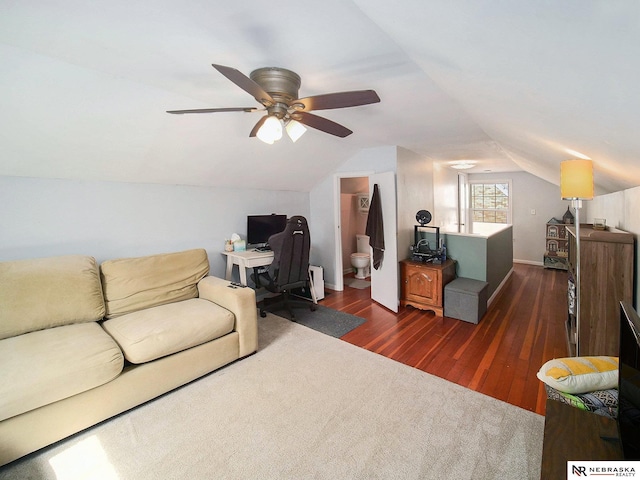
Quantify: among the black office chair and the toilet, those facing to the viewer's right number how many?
0

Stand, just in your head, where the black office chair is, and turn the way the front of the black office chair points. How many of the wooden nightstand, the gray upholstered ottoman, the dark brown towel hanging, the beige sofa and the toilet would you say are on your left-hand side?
1

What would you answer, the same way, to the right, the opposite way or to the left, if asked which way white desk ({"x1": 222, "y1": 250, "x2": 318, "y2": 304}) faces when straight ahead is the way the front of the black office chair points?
the opposite way

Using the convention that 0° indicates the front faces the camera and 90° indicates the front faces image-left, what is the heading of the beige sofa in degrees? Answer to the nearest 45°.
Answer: approximately 315°

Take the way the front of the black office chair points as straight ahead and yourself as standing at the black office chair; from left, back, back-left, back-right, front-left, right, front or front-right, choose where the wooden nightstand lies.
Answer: back-right

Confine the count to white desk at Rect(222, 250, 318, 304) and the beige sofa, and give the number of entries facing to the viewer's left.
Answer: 0

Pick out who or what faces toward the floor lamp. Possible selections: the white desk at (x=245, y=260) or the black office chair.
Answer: the white desk

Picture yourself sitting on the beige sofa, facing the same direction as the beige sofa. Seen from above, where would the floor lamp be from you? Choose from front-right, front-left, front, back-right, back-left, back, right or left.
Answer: front
